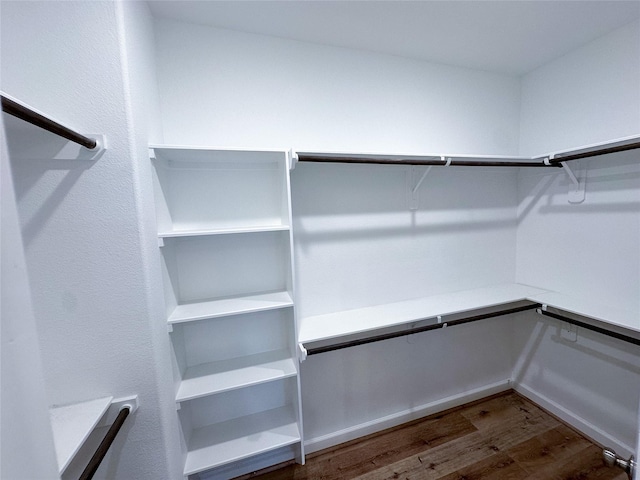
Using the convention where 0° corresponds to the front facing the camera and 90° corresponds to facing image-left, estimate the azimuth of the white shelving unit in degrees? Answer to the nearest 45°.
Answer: approximately 0°

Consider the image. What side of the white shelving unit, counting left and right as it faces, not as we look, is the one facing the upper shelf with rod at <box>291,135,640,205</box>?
left

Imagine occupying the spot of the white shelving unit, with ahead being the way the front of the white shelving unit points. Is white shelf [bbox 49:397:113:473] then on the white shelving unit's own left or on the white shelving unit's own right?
on the white shelving unit's own right

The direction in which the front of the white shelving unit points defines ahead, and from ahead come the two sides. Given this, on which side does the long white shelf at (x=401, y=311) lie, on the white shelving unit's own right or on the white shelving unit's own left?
on the white shelving unit's own left

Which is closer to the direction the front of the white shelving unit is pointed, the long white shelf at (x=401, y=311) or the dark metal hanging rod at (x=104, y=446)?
the dark metal hanging rod

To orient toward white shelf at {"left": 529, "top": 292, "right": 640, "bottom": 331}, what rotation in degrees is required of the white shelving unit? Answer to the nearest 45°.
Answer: approximately 90° to its left

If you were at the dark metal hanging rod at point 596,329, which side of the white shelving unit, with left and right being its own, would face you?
left

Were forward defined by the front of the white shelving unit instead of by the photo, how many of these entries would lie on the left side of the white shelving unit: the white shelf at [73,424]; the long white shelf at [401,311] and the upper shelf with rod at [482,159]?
2
